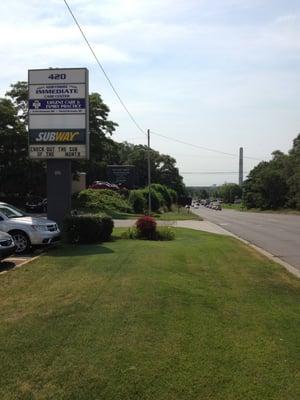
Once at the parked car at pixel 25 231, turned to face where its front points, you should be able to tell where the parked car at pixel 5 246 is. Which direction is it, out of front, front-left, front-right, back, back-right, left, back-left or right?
front-right

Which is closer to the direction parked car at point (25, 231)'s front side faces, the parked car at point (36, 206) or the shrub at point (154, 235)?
the shrub

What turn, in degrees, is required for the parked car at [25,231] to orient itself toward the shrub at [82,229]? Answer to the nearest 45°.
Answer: approximately 90° to its left

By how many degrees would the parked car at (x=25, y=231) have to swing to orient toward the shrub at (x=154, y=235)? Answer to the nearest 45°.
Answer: approximately 90° to its left

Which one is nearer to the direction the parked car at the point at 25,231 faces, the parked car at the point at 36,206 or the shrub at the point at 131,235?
the shrub

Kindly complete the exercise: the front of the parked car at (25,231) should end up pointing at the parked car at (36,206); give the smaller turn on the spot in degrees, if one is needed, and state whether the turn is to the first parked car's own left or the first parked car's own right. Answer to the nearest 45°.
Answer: approximately 135° to the first parked car's own left

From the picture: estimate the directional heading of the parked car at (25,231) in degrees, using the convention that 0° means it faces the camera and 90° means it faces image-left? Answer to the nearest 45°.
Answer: approximately 315°

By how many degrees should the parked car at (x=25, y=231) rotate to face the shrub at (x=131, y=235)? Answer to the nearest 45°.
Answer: approximately 90° to its left
